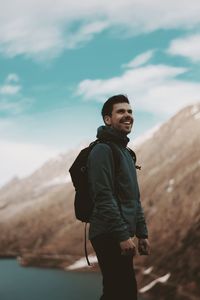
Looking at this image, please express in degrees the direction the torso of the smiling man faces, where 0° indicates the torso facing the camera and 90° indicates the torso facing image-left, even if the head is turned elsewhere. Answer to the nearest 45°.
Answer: approximately 315°

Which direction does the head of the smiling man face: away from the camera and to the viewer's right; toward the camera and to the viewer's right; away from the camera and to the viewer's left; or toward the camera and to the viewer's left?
toward the camera and to the viewer's right
